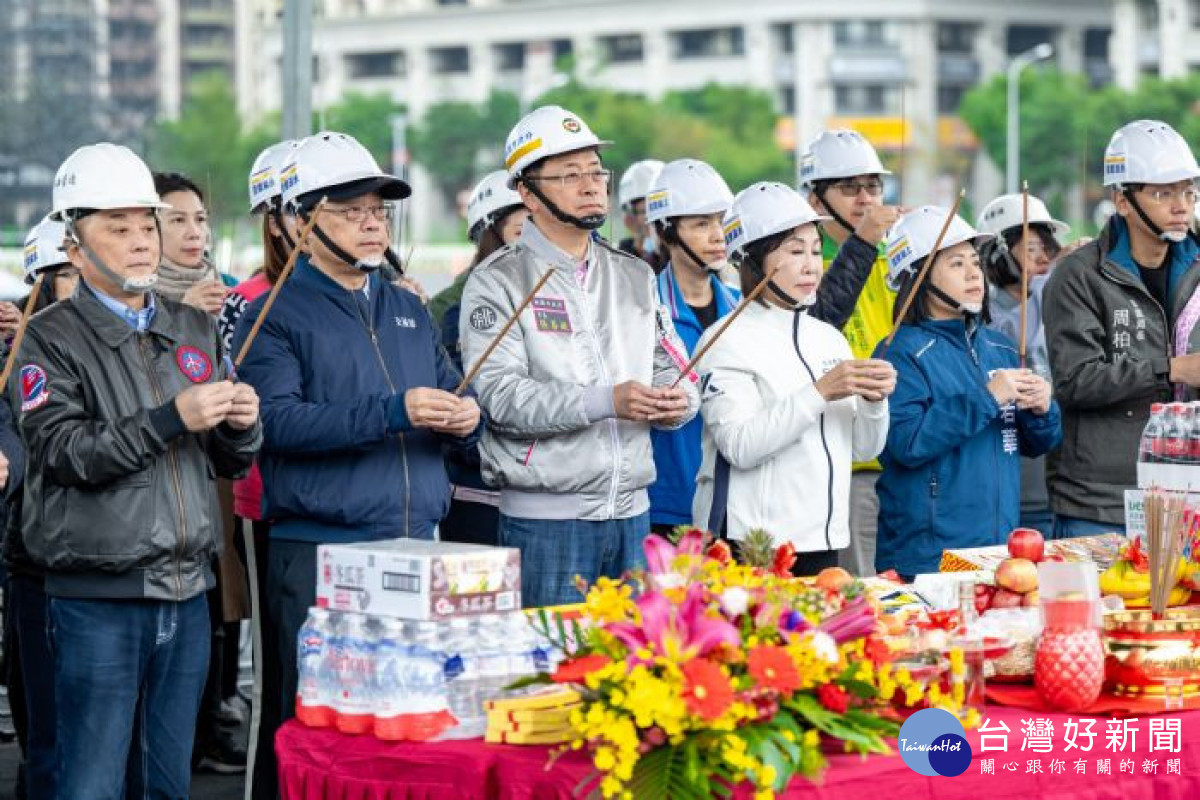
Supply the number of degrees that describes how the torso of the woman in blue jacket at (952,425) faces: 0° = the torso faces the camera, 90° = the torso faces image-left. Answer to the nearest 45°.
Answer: approximately 315°

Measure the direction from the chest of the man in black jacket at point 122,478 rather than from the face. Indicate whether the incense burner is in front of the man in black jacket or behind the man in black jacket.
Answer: in front

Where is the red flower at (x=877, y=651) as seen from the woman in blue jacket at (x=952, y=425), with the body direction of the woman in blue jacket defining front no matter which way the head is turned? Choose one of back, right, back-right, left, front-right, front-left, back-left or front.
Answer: front-right

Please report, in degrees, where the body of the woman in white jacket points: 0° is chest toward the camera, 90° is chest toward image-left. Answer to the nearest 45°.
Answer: approximately 315°

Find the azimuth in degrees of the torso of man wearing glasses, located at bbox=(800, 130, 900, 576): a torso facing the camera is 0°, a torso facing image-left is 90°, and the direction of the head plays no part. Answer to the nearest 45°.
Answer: approximately 315°

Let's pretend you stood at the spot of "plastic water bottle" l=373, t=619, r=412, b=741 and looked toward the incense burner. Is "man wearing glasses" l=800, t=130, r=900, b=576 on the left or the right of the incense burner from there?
left

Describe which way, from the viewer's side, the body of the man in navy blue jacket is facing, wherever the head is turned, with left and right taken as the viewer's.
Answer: facing the viewer and to the right of the viewer
